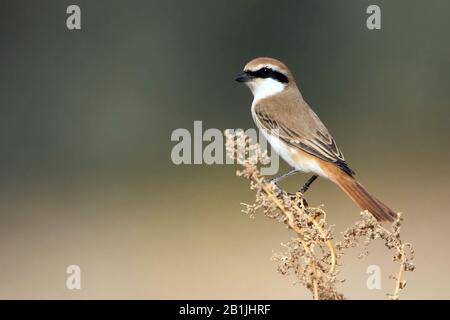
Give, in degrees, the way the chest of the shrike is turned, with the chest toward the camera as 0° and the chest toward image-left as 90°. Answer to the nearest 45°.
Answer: approximately 90°
